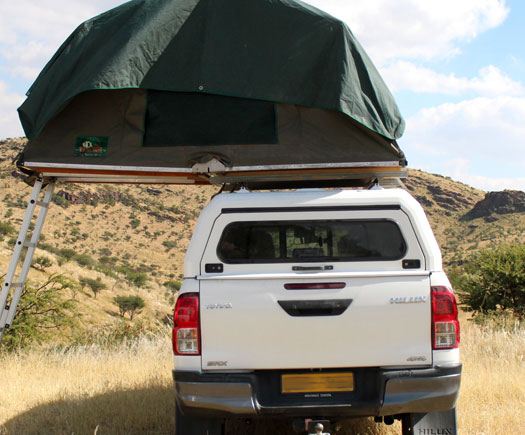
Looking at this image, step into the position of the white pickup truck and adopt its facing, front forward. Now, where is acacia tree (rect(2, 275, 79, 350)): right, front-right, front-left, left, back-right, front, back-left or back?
front-left

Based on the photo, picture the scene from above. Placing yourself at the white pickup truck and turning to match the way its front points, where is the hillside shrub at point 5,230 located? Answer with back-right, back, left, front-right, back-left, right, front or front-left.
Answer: front-left

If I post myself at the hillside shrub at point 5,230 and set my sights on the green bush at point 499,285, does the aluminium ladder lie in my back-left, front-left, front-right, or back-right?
front-right

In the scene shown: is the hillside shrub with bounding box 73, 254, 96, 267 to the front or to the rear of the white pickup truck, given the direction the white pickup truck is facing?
to the front

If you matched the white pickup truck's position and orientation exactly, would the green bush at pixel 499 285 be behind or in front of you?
in front

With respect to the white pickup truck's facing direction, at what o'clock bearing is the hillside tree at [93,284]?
The hillside tree is roughly at 11 o'clock from the white pickup truck.

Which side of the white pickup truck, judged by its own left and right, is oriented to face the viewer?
back
